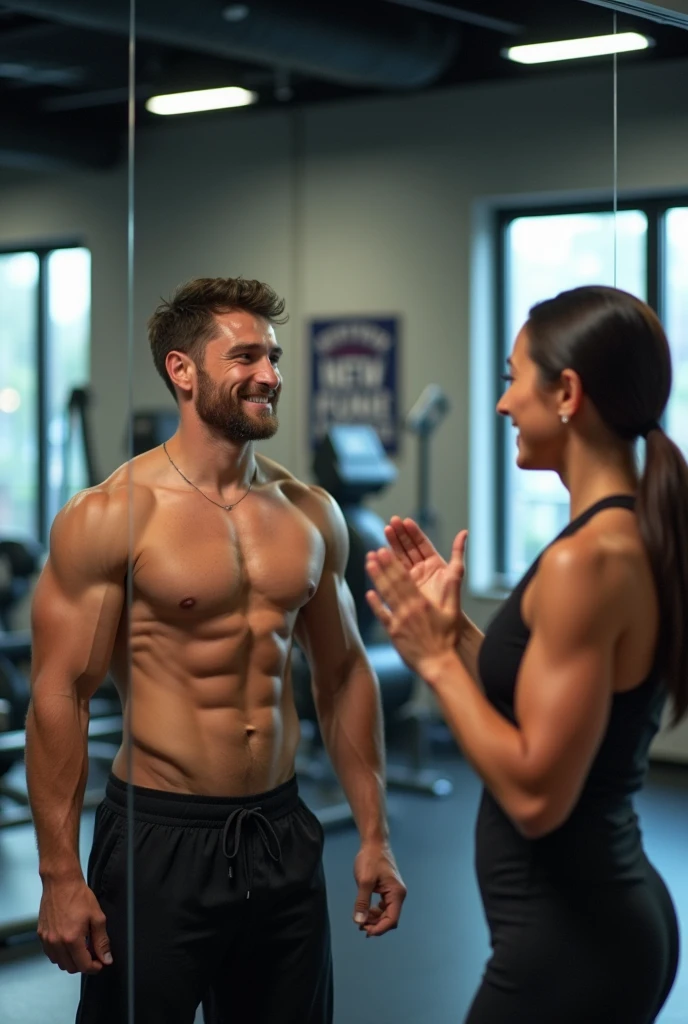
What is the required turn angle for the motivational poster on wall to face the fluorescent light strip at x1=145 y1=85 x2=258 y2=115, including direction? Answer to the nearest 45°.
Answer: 0° — it already faces it

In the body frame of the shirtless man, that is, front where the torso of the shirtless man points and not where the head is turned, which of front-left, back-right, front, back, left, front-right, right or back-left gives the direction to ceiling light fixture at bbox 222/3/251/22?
back-left

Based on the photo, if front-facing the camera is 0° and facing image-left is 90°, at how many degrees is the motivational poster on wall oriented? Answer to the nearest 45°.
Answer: approximately 0°

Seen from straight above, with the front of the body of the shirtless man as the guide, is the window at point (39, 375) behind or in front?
behind

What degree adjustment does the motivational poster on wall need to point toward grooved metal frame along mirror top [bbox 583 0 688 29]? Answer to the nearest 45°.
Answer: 0° — it already faces it

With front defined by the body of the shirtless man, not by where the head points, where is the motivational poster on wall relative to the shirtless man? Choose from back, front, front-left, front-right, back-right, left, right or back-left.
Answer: back-left

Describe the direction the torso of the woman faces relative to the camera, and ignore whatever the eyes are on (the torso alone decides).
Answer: to the viewer's left
